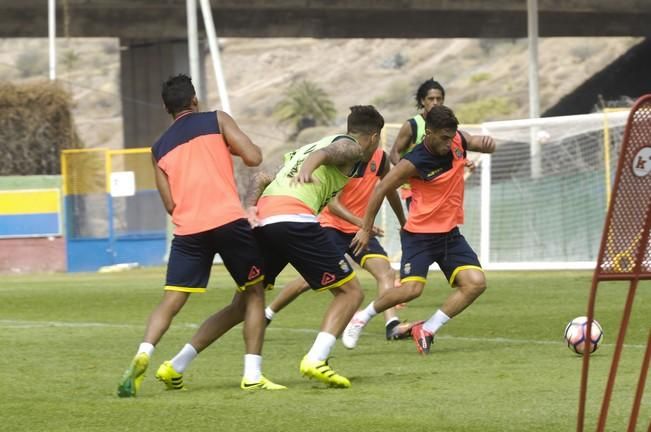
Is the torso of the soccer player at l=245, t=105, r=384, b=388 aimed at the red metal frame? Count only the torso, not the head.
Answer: no

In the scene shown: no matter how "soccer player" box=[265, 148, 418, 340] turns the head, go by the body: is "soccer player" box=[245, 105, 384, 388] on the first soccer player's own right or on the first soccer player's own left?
on the first soccer player's own right

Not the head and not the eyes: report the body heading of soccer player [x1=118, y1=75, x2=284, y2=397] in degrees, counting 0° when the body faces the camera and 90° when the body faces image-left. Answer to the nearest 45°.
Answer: approximately 225°

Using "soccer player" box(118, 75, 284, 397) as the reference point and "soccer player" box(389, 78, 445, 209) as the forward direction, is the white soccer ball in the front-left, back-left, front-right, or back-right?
front-right

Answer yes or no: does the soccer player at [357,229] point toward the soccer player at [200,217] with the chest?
no

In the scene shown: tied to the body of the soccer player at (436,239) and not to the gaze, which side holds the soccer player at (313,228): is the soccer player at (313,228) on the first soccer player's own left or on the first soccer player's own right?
on the first soccer player's own right

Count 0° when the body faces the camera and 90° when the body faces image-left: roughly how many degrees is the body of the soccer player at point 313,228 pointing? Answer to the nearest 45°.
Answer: approximately 270°
